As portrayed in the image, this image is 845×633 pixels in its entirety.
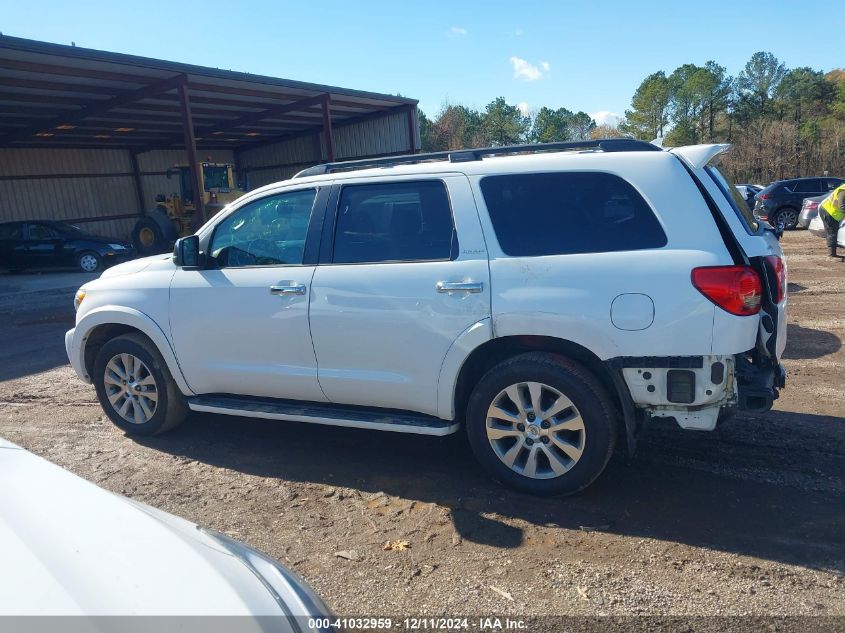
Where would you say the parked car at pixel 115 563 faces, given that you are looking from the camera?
facing the viewer and to the right of the viewer

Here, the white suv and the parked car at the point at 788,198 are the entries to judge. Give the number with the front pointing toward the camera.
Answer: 0

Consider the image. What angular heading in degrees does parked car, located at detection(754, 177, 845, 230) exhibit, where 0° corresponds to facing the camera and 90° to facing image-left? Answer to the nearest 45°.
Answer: approximately 225°

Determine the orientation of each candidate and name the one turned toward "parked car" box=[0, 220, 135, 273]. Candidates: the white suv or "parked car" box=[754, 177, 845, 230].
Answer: the white suv

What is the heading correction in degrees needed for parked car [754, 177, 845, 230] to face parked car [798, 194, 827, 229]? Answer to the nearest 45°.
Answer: approximately 135° to its right

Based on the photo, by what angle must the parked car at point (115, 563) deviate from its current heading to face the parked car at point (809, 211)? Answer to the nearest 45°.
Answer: approximately 90° to its left

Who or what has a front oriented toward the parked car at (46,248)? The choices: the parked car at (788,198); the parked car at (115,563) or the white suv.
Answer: the white suv

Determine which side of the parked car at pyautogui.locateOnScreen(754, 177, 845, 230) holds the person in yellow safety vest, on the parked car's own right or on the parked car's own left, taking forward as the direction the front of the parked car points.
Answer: on the parked car's own right

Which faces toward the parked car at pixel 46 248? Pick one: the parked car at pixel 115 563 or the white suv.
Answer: the white suv

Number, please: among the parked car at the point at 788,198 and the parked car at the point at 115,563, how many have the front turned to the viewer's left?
0

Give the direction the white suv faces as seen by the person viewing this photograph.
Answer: facing away from the viewer and to the left of the viewer

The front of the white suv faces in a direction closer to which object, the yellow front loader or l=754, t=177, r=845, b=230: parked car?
the yellow front loader

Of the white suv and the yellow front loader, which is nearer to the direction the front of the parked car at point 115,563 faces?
the white suv
